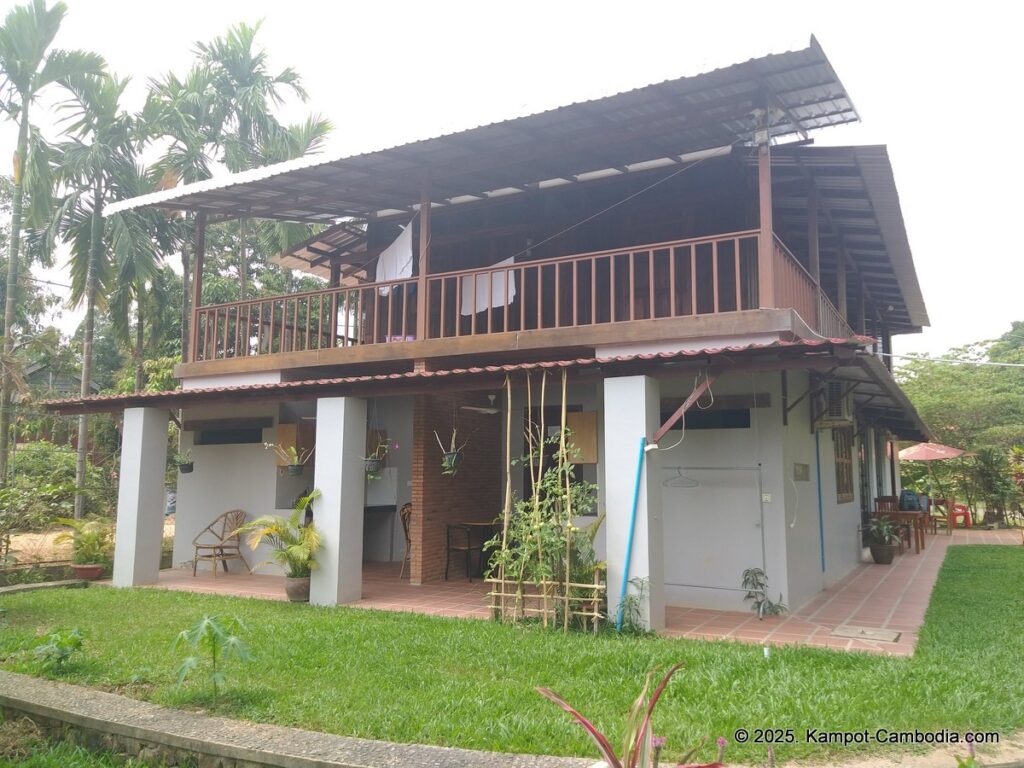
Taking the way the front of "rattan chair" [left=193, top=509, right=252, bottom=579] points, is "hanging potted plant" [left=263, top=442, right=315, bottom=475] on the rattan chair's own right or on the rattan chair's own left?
on the rattan chair's own left

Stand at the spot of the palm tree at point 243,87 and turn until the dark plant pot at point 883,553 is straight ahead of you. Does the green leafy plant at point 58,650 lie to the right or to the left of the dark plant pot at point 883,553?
right

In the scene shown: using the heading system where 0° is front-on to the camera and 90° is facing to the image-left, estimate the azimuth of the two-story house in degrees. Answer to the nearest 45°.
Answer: approximately 45°

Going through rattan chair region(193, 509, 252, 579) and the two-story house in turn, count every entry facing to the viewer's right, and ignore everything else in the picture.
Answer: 0

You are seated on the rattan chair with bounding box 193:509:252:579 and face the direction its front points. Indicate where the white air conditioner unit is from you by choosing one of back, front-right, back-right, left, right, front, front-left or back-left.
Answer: left

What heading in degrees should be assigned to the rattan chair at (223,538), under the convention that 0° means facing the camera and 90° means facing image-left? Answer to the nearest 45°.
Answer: approximately 45°

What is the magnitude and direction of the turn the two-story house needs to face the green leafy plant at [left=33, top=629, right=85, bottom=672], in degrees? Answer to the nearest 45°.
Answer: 0° — it already faces it
